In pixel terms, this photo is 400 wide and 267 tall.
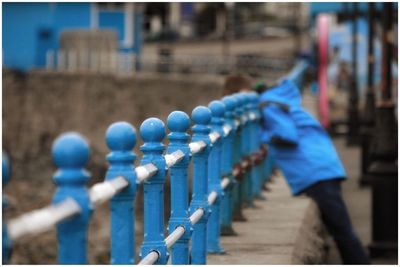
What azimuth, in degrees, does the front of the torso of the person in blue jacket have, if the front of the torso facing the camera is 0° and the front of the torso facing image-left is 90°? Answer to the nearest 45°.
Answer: approximately 90°

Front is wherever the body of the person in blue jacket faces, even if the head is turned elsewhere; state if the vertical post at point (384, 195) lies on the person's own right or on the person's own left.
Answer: on the person's own right

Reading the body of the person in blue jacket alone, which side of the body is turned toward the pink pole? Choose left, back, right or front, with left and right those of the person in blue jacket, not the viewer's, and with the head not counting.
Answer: right

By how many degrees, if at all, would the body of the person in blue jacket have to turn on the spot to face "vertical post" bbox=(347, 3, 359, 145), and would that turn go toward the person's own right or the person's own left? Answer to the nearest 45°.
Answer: approximately 90° to the person's own right
